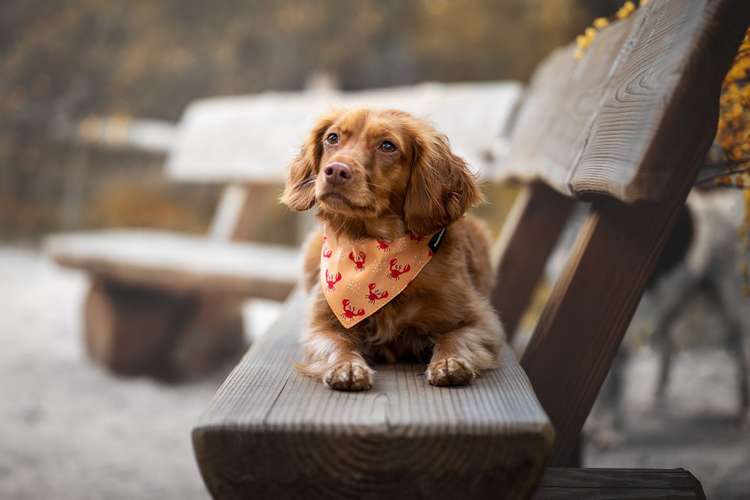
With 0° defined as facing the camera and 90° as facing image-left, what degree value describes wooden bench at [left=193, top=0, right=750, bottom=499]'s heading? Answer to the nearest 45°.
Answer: approximately 90°

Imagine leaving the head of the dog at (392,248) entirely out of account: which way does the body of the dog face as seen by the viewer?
toward the camera

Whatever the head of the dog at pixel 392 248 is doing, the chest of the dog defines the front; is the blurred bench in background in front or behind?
behind

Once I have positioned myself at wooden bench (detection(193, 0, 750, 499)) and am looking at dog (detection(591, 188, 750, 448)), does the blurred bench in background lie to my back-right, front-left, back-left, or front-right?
front-left

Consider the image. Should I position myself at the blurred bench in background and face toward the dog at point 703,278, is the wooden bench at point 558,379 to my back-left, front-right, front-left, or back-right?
front-right

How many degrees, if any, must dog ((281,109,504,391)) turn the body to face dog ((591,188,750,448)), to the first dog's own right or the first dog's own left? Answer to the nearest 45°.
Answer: approximately 135° to the first dog's own left

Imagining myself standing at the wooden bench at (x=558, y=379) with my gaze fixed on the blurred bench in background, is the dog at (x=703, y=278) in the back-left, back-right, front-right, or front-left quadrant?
front-right

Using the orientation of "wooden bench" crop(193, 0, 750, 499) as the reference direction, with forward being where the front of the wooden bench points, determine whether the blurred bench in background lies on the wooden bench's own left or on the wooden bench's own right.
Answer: on the wooden bench's own right
